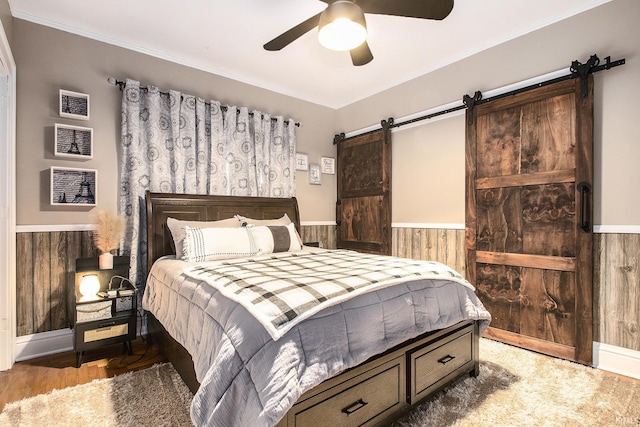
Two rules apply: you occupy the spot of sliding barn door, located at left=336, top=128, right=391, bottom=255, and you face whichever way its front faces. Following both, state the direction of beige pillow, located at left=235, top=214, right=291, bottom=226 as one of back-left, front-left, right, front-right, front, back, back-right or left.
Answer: front

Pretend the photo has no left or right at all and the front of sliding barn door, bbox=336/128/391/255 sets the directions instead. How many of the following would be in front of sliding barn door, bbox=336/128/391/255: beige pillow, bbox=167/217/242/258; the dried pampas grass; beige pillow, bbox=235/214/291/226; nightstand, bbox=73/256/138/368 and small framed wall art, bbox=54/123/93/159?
5

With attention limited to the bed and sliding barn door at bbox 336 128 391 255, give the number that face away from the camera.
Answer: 0

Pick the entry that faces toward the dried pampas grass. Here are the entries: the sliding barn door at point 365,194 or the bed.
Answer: the sliding barn door

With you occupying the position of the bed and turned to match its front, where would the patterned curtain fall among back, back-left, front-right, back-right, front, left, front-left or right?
back

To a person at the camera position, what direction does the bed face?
facing the viewer and to the right of the viewer

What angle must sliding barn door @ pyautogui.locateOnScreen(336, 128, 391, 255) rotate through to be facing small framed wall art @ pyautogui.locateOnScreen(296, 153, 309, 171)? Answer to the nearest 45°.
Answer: approximately 45° to its right

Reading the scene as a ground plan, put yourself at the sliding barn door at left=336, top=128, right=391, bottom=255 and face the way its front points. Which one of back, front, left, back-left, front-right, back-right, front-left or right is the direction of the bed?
front-left

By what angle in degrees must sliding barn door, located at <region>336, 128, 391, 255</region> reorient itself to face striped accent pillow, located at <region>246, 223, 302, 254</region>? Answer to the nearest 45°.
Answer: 0° — it already faces it

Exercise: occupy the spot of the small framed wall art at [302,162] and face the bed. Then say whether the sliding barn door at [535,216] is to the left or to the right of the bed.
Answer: left

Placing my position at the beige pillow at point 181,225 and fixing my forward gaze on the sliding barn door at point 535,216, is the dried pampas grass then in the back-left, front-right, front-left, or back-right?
back-right

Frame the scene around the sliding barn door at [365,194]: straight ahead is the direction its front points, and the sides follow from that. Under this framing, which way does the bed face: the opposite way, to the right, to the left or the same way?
to the left

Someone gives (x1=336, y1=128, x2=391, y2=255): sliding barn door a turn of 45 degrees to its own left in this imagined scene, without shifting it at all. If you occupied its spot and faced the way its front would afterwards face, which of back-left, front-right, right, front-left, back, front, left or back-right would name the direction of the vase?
front-right

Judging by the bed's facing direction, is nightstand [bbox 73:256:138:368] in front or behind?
behind

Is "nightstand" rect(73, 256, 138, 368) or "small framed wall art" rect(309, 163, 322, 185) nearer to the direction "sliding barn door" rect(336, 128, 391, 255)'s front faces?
the nightstand
